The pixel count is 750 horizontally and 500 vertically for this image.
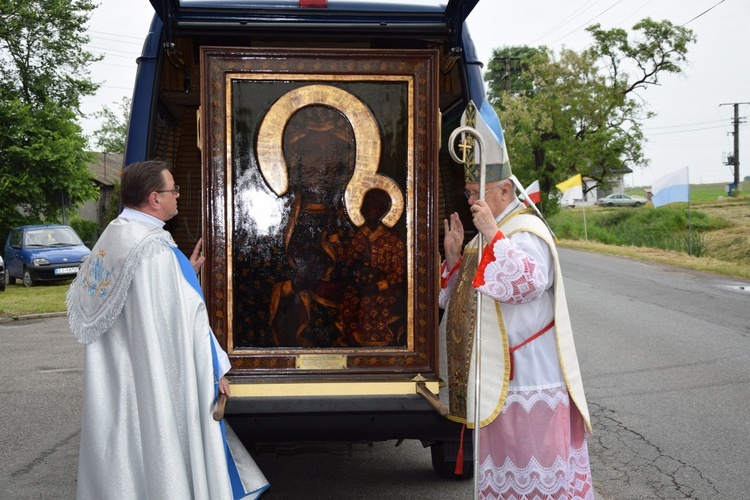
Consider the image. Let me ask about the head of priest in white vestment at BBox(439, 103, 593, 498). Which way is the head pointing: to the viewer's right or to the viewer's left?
to the viewer's left

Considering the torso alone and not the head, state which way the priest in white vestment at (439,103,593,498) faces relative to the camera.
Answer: to the viewer's left

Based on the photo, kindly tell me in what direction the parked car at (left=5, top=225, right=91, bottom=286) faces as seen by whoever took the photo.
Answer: facing the viewer and to the right of the viewer

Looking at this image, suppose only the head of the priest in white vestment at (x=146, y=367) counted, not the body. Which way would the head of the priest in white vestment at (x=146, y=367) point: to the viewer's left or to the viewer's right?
to the viewer's right

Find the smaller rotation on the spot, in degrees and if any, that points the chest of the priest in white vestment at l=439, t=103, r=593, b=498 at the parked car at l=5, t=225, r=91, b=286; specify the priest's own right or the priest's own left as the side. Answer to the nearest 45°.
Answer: approximately 45° to the priest's own right

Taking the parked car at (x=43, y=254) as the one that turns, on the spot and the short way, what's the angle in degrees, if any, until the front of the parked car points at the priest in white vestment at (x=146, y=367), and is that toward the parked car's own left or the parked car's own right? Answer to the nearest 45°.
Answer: approximately 45° to the parked car's own right

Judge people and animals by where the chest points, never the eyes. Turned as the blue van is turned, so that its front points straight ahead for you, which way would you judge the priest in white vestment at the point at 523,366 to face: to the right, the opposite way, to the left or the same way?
to the left

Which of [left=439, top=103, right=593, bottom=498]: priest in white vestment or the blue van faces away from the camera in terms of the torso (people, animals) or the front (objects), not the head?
the blue van

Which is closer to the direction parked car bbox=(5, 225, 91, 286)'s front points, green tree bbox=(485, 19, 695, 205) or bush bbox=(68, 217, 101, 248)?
the green tree

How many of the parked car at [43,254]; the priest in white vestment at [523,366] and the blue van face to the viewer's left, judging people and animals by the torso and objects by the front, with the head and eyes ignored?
1

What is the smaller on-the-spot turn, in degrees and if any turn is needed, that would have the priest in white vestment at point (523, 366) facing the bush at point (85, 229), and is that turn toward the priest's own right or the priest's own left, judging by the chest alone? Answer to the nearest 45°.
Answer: approximately 45° to the priest's own right

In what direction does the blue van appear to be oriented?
away from the camera
